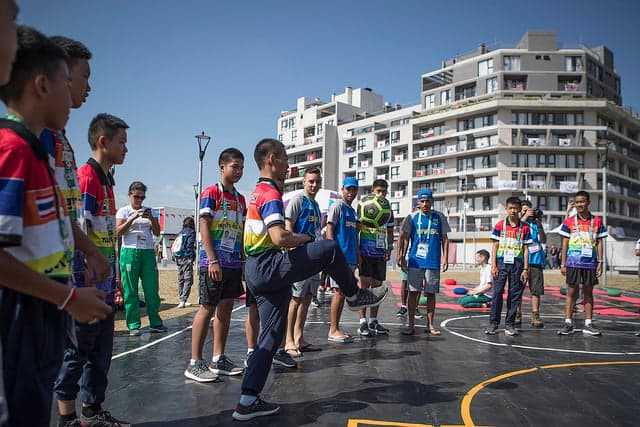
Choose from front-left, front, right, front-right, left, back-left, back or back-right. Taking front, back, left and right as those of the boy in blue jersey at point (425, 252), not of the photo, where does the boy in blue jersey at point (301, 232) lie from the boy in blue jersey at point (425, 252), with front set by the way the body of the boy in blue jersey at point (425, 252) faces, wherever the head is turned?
front-right

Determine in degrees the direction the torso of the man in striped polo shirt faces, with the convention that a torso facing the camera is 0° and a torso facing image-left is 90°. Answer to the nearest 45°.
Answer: approximately 270°

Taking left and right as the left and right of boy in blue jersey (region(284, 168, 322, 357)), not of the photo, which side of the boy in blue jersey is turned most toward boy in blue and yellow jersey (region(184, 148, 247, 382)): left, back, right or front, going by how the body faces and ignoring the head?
right

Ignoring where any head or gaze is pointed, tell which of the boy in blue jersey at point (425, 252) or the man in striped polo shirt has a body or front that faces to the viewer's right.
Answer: the man in striped polo shirt

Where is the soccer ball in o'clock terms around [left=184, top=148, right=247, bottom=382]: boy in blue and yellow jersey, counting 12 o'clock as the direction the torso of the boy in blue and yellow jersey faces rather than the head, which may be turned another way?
The soccer ball is roughly at 9 o'clock from the boy in blue and yellow jersey.

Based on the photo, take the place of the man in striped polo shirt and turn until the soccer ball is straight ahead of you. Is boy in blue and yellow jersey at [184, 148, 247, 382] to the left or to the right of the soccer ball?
left

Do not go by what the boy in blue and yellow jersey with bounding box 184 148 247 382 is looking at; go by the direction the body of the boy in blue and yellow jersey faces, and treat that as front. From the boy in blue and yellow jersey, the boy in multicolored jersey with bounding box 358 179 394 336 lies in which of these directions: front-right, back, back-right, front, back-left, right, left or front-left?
left

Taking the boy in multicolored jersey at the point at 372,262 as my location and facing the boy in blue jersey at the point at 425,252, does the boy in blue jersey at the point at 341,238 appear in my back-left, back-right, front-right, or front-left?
back-right

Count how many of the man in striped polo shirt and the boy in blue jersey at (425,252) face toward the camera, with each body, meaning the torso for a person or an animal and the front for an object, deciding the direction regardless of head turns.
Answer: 1

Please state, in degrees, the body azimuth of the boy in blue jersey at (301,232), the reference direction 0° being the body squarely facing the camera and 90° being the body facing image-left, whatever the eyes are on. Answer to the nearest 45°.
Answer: approximately 315°

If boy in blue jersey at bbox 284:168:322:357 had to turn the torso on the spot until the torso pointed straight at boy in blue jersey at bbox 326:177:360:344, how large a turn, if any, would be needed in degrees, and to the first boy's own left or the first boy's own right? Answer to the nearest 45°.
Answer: approximately 90° to the first boy's own left

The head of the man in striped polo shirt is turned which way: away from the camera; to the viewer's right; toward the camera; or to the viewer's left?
to the viewer's right
